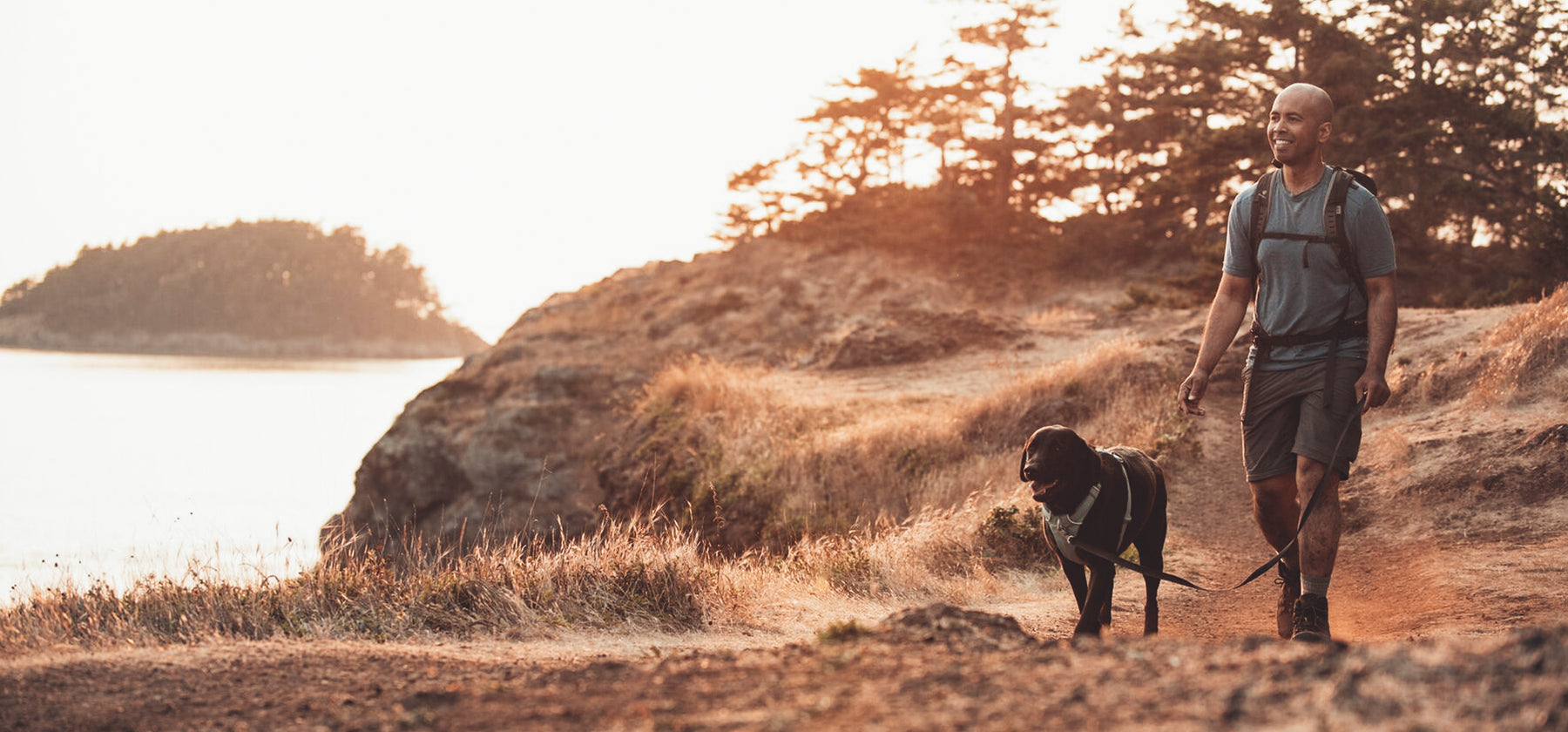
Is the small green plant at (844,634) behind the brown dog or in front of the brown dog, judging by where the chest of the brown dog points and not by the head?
in front

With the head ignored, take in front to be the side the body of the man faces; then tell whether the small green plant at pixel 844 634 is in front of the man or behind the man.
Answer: in front

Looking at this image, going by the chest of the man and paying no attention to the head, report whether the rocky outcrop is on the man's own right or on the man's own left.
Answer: on the man's own right

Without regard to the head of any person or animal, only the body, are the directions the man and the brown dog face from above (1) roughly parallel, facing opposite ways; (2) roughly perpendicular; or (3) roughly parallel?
roughly parallel

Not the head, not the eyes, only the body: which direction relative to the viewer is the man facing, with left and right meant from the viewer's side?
facing the viewer and to the left of the viewer

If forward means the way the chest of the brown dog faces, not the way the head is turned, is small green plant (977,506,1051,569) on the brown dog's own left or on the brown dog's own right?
on the brown dog's own right

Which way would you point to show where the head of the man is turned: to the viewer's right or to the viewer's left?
to the viewer's left

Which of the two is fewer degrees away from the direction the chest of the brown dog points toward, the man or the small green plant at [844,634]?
the small green plant

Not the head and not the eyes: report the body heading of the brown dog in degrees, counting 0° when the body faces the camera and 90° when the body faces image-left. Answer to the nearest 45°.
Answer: approximately 45°

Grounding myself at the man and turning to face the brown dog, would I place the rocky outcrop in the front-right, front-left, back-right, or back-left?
front-right

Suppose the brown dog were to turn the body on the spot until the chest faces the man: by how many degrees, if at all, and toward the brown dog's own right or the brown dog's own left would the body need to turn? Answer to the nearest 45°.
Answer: approximately 135° to the brown dog's own left
